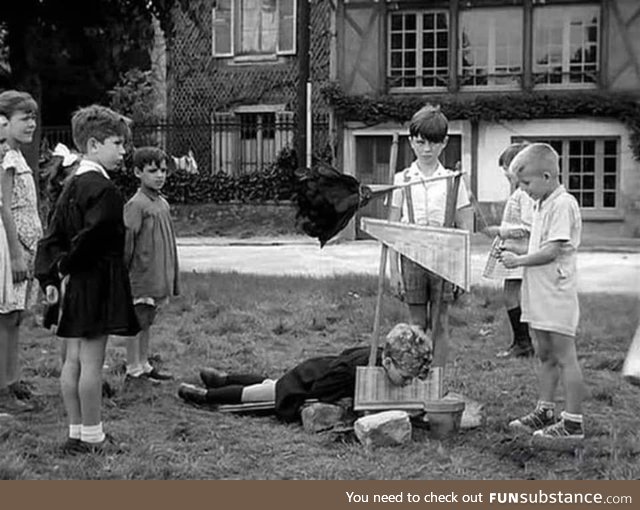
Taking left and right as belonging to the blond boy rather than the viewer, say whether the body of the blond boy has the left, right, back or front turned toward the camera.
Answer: left

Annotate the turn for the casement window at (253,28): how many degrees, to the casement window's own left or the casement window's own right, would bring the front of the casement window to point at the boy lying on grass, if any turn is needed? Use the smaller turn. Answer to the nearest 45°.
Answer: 0° — it already faces them

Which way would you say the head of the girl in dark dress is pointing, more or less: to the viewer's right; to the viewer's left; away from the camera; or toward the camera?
to the viewer's right

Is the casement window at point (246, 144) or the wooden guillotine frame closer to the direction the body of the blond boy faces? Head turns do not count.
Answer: the wooden guillotine frame

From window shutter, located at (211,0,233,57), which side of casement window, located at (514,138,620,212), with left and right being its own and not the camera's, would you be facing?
right

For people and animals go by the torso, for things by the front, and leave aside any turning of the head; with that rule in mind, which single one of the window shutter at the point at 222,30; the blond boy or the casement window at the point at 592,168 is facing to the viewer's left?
the blond boy

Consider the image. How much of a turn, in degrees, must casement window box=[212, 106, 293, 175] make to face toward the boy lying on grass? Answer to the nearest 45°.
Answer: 0° — it already faces them

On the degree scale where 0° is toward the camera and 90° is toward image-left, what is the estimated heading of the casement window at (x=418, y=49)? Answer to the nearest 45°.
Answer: approximately 0°
